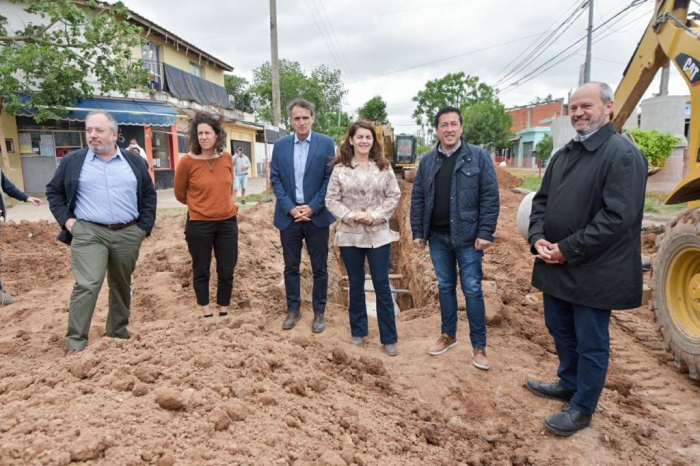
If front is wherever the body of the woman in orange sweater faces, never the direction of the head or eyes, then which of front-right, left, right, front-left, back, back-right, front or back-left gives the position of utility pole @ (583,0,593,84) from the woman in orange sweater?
back-left

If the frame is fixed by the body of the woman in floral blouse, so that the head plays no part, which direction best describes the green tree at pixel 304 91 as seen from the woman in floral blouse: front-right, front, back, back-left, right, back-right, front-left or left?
back

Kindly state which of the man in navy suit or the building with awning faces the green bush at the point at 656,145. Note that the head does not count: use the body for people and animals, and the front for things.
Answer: the building with awning

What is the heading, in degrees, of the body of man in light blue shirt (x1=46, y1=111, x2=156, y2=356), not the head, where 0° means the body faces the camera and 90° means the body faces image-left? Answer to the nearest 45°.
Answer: approximately 0°

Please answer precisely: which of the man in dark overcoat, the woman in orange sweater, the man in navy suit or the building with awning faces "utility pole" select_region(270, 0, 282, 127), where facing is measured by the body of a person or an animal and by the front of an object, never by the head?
the building with awning

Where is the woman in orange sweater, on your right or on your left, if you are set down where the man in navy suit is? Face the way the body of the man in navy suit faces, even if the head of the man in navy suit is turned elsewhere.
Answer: on your right

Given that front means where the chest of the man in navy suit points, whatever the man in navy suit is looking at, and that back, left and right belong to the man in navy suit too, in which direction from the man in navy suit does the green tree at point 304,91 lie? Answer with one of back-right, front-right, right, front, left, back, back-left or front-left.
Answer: back

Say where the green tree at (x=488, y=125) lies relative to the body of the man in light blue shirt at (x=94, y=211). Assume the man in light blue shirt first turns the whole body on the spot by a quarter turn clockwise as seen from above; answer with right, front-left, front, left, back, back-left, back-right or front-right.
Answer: back-right

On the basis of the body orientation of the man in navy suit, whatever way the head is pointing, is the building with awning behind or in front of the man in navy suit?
behind

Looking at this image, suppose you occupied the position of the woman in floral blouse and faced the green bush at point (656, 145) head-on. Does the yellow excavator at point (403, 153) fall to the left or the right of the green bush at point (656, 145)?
left
